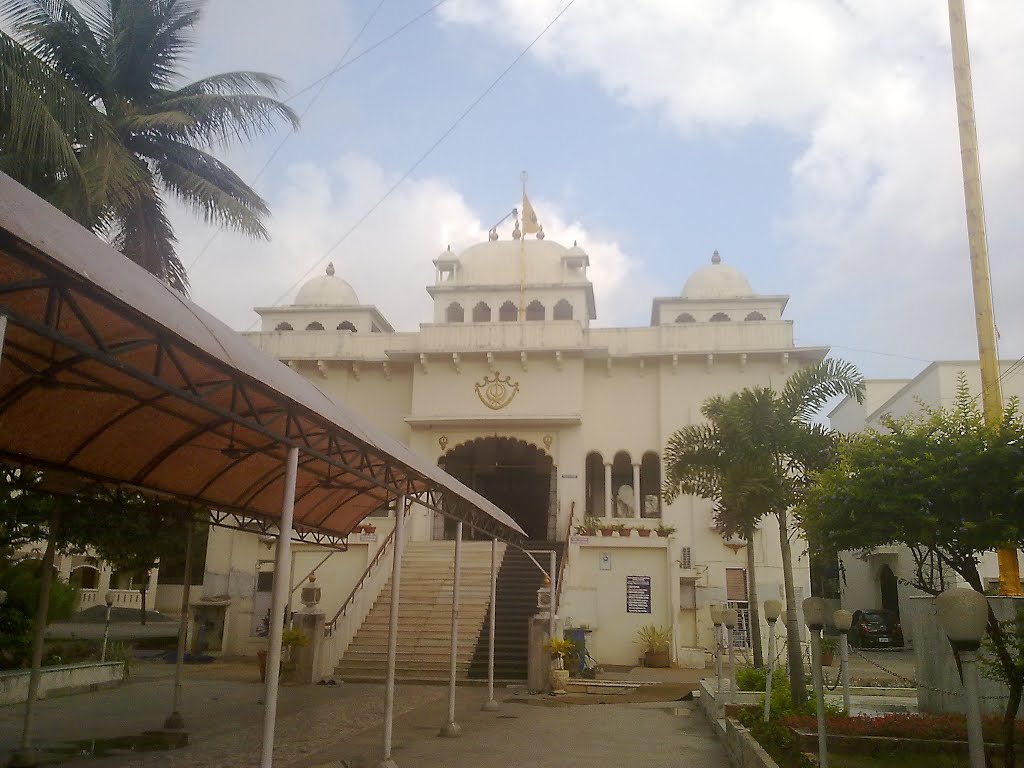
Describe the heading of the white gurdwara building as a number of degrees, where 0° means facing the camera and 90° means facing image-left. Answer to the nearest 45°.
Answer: approximately 0°

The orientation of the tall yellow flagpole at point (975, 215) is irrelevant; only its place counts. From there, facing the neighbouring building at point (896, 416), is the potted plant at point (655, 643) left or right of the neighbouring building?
left

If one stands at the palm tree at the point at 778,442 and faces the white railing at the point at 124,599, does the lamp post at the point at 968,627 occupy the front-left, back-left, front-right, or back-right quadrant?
back-left

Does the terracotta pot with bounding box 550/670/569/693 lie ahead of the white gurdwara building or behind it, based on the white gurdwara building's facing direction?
ahead

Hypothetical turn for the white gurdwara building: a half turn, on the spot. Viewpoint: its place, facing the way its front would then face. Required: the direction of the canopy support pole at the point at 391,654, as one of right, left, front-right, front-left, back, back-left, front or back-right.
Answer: back

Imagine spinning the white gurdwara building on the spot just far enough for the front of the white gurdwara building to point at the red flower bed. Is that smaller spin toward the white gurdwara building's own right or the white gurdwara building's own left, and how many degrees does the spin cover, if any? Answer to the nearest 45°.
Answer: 0° — it already faces it

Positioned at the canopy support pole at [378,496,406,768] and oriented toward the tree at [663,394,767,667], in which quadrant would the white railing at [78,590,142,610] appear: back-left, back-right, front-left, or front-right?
front-left

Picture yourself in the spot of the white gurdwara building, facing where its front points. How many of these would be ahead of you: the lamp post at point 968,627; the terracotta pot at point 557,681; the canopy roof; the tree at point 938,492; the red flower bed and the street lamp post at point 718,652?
6

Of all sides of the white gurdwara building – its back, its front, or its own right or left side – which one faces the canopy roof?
front

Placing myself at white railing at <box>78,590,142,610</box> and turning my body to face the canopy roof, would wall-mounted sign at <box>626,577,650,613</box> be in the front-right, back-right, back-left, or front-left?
front-left

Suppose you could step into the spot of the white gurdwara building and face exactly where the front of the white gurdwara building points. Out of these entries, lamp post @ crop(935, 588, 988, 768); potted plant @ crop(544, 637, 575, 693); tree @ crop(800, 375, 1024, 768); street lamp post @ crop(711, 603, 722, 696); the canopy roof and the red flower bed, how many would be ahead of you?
6

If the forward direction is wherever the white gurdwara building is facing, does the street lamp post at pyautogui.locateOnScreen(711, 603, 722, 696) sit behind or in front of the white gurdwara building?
in front

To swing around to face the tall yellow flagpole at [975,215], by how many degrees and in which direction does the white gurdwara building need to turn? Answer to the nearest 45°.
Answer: approximately 45° to its left

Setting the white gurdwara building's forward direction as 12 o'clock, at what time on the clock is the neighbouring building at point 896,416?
The neighbouring building is roughly at 8 o'clock from the white gurdwara building.

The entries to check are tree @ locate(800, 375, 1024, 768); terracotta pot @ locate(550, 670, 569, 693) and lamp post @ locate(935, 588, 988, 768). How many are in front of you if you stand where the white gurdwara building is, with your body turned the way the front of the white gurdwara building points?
3

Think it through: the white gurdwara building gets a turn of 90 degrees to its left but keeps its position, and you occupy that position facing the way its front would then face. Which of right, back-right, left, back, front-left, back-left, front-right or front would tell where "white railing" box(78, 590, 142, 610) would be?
back-left

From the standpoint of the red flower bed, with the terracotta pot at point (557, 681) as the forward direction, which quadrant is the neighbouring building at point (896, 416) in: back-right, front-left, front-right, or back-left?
front-right

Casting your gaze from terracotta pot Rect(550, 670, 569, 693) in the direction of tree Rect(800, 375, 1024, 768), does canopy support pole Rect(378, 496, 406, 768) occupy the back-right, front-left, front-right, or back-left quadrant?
front-right
